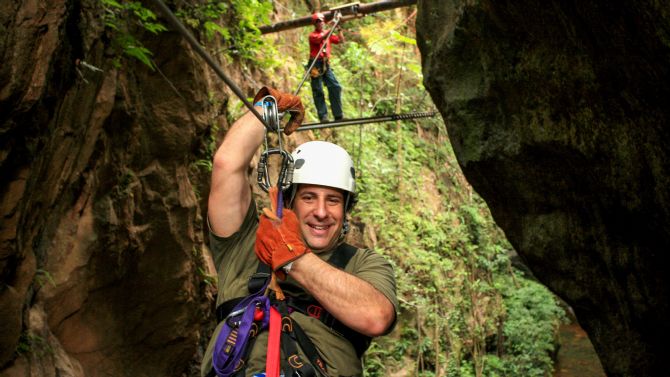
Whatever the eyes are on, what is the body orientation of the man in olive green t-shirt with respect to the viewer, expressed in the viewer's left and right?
facing the viewer

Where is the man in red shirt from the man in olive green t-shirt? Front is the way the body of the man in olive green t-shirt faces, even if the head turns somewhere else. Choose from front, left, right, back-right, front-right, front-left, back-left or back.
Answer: back

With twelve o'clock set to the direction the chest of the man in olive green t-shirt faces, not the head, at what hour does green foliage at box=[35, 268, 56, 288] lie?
The green foliage is roughly at 4 o'clock from the man in olive green t-shirt.
